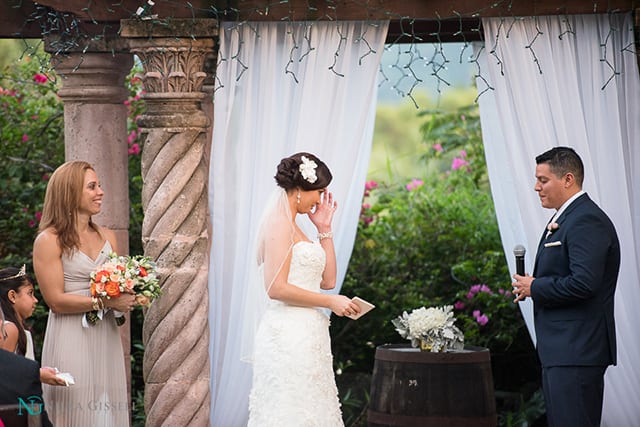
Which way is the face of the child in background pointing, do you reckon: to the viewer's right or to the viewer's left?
to the viewer's right

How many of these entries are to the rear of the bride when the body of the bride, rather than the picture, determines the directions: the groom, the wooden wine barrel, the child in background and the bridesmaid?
2

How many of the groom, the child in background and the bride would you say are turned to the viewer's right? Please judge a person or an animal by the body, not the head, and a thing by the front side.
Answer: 2

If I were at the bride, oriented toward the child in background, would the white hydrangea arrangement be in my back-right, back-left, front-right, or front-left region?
back-right

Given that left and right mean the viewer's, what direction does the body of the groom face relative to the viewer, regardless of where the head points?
facing to the left of the viewer

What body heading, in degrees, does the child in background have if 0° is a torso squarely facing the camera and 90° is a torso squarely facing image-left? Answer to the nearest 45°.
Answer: approximately 270°

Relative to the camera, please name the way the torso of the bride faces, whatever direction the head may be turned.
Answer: to the viewer's right

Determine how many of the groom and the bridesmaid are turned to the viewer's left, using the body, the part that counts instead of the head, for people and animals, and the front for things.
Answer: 1
